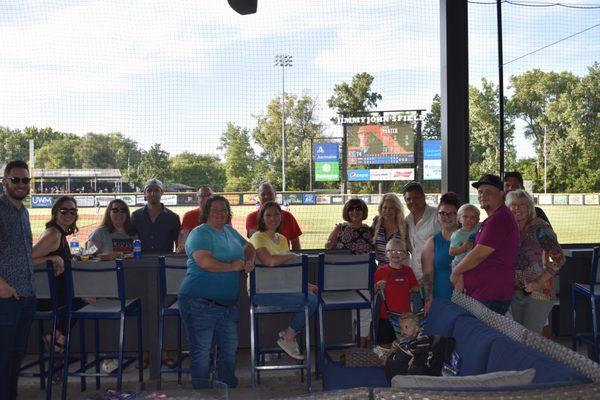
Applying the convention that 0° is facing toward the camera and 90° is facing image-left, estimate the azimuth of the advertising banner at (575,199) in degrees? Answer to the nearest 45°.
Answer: approximately 0°

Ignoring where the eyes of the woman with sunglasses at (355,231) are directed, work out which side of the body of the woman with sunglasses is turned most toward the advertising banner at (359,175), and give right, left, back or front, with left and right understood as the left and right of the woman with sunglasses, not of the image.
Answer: back

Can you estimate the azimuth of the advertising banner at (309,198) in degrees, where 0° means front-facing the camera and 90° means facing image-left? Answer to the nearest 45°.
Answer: approximately 0°

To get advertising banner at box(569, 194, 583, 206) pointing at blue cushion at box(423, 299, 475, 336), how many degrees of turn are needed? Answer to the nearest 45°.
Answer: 0° — it already faces it

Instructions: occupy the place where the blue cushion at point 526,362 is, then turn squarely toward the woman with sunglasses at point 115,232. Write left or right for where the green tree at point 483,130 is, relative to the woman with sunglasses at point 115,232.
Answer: right

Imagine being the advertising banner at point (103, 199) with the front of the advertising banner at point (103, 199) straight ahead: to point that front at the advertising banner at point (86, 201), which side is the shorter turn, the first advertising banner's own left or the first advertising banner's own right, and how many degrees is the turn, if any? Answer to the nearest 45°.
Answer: approximately 45° to the first advertising banner's own right

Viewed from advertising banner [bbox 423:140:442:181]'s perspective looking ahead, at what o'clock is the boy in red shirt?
The boy in red shirt is roughly at 12 o'clock from the advertising banner.
